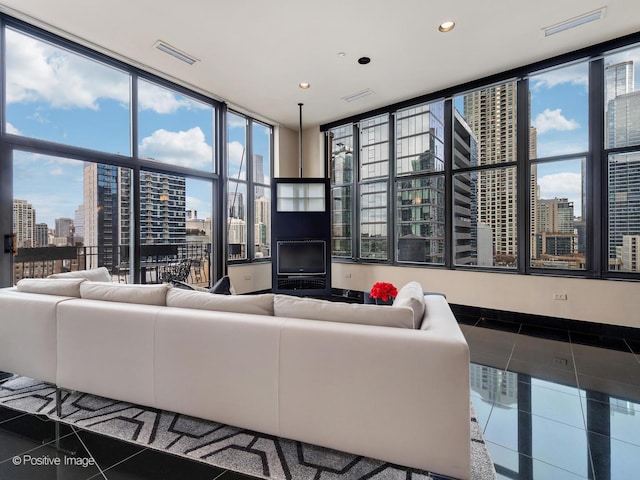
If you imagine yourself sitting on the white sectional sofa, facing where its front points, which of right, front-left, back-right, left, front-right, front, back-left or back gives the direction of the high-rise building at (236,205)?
front-left

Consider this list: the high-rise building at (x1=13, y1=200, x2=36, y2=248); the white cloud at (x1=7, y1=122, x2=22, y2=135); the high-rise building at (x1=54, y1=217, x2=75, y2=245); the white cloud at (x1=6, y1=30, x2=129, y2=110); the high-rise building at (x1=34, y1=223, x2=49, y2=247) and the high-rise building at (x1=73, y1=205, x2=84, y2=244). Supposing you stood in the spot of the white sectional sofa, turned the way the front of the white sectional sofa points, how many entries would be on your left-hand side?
6

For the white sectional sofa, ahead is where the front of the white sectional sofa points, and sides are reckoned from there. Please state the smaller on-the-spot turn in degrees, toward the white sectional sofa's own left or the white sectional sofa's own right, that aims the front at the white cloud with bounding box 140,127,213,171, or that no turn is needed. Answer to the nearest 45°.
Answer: approximately 45° to the white sectional sofa's own left

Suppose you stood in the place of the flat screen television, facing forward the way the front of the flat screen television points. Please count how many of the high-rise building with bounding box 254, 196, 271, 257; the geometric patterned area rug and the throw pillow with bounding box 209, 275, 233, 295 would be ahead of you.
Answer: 2

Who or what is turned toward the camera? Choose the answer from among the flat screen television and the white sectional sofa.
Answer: the flat screen television

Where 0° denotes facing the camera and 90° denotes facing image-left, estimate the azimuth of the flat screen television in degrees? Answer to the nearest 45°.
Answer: approximately 0°

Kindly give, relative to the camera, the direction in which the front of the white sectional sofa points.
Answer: facing away from the viewer and to the right of the viewer

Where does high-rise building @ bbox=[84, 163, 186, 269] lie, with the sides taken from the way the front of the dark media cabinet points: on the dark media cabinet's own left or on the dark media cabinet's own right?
on the dark media cabinet's own right

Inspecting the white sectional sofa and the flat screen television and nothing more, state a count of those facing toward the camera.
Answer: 1

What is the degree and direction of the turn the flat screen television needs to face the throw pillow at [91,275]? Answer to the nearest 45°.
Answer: approximately 45° to its right

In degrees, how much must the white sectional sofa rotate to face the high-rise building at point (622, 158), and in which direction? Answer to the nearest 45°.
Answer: approximately 45° to its right

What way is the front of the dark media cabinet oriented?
toward the camera

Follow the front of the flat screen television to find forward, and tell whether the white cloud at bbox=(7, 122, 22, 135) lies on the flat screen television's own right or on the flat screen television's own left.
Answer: on the flat screen television's own right

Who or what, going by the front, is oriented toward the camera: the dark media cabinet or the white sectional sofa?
the dark media cabinet

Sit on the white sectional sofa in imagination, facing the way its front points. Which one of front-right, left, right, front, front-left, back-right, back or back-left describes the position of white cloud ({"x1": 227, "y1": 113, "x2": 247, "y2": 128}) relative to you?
front-left
